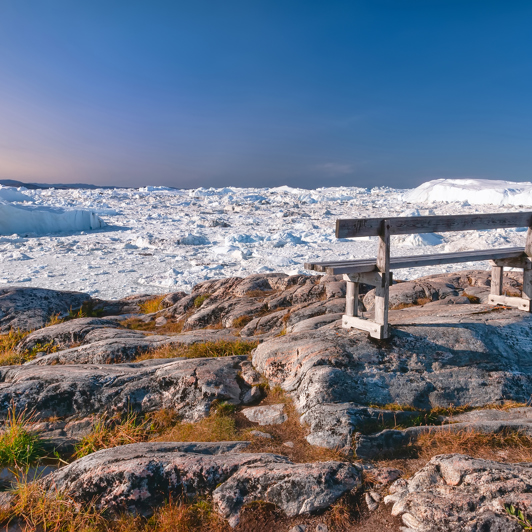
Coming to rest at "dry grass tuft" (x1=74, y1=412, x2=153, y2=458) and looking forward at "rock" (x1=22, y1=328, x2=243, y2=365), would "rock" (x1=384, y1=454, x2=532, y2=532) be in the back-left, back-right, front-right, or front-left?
back-right

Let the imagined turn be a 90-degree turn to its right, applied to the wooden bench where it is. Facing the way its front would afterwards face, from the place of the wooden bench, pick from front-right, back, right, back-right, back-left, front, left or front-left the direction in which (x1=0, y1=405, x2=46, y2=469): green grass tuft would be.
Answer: back

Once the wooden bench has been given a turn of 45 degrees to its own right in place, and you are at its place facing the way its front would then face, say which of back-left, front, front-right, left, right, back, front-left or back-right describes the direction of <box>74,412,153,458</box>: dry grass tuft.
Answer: back-left

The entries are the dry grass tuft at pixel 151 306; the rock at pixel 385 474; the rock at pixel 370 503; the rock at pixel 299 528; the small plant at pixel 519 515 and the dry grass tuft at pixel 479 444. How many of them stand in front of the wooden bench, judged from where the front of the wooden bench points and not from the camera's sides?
1

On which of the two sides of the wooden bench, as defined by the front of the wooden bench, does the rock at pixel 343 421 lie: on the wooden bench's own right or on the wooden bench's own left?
on the wooden bench's own left

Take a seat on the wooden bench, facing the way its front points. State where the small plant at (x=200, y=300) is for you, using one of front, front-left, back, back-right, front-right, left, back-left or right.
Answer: front

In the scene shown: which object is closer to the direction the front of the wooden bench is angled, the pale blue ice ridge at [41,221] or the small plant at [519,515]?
the pale blue ice ridge

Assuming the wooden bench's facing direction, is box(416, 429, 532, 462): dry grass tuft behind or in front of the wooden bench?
behind

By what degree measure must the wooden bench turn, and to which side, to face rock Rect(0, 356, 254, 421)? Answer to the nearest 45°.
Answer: approximately 90° to its left

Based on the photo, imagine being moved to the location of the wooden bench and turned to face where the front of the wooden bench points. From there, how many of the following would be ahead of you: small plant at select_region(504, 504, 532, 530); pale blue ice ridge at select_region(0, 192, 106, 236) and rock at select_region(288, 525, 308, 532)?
1

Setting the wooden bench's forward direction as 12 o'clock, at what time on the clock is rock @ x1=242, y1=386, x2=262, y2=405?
The rock is roughly at 9 o'clock from the wooden bench.

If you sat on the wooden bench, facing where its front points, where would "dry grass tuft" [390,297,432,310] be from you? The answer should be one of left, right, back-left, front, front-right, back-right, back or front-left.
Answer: front-right

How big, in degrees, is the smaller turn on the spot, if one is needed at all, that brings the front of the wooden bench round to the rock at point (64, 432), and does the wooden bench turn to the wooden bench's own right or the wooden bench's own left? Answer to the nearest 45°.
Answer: approximately 90° to the wooden bench's own left

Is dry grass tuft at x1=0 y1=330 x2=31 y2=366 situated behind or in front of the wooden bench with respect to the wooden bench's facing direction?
in front

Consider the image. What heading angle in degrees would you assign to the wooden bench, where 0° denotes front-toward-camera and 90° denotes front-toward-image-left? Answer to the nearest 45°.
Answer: approximately 135°

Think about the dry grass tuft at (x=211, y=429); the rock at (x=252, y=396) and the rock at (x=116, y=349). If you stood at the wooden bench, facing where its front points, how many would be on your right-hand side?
0

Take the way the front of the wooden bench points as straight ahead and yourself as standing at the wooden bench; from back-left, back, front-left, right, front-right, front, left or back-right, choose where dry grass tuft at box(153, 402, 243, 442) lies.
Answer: left

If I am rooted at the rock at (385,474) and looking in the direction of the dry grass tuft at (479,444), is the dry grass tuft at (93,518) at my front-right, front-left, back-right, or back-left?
back-left

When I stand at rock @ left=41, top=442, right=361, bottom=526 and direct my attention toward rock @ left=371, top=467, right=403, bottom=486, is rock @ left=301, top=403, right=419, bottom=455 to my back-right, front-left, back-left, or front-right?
front-left
